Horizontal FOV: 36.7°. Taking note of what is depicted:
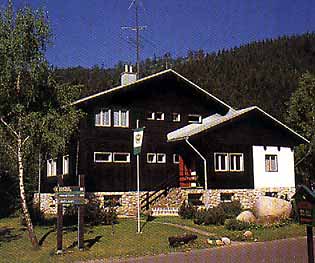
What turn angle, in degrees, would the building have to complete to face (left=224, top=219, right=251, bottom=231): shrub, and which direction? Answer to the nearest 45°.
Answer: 0° — it already faces it

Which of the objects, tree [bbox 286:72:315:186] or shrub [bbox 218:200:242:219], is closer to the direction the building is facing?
the shrub

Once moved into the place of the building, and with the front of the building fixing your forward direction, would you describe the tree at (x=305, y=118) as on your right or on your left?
on your left

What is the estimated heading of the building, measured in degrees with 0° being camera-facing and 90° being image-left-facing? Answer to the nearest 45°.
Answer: approximately 0°

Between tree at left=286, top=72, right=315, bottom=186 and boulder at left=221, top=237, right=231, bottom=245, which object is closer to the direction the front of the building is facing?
the boulder

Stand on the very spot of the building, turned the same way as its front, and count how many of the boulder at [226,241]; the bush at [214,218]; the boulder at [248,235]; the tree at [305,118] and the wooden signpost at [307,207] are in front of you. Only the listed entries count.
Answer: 4

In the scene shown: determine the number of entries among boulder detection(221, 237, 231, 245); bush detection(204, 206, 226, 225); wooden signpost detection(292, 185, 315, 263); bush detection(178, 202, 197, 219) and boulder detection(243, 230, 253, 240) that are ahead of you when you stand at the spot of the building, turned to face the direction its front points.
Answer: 5

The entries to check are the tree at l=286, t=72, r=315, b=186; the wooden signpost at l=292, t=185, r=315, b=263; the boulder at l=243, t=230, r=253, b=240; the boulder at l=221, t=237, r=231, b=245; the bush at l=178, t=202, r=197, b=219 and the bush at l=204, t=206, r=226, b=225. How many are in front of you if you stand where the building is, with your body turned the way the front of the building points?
5

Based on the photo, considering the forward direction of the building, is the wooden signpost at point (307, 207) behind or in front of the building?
in front

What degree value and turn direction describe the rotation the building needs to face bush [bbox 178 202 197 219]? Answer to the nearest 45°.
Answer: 0° — it already faces it

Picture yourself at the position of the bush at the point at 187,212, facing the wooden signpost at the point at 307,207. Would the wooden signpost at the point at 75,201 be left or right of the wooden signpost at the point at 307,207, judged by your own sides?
right

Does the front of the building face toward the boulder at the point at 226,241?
yes

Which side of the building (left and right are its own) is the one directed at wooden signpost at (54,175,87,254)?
front

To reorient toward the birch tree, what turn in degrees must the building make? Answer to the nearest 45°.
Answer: approximately 45° to its right

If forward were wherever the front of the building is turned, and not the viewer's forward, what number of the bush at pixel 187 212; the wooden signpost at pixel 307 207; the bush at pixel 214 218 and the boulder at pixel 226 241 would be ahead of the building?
4

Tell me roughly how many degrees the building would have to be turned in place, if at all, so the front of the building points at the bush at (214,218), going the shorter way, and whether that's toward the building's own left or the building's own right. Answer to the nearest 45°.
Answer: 0° — it already faces it
